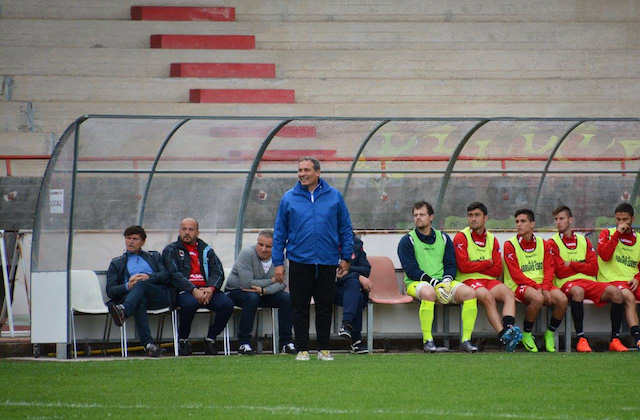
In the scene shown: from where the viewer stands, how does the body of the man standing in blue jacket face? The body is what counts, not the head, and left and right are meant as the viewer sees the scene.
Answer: facing the viewer

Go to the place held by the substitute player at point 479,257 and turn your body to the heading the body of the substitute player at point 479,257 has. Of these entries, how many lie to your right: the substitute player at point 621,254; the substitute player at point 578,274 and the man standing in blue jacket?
1

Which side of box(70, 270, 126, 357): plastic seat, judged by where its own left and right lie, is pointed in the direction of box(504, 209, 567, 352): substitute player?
left

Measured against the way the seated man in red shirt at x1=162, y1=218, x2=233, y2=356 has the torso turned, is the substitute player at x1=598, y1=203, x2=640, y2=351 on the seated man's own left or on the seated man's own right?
on the seated man's own left

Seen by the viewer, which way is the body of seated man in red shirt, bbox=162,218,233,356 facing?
toward the camera

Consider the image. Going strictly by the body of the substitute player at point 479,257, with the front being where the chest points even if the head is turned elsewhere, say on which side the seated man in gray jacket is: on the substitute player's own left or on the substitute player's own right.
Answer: on the substitute player's own right

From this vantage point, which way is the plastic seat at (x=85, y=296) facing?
toward the camera

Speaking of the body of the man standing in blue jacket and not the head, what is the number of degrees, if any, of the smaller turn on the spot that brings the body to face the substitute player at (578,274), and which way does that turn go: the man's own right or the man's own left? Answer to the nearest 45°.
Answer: approximately 135° to the man's own left

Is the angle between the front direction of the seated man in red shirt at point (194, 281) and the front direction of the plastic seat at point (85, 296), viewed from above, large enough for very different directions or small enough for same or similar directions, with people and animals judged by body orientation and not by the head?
same or similar directions

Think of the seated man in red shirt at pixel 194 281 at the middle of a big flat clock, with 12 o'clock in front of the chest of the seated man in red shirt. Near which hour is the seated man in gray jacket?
The seated man in gray jacket is roughly at 9 o'clock from the seated man in red shirt.

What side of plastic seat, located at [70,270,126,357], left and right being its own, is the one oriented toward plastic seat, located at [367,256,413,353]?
left

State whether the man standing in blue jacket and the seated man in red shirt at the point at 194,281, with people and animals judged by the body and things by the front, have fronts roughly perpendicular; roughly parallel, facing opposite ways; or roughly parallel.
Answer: roughly parallel
